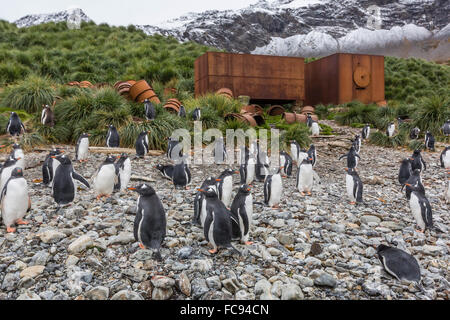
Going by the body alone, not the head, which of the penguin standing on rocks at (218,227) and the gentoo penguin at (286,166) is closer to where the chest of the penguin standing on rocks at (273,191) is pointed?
the penguin standing on rocks

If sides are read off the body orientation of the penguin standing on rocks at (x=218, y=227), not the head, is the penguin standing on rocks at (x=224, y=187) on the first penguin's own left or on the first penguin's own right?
on the first penguin's own right

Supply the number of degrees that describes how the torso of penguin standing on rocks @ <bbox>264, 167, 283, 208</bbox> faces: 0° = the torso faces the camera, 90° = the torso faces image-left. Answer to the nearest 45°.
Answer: approximately 315°

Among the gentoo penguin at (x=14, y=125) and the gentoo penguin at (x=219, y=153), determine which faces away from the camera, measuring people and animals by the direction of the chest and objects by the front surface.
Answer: the gentoo penguin at (x=14, y=125)

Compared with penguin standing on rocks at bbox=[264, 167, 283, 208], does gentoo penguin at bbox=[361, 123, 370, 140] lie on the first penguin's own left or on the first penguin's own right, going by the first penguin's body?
on the first penguin's own left

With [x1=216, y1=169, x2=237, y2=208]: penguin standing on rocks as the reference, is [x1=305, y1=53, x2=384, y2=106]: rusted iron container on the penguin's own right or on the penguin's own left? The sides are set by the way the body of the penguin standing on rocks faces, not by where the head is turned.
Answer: on the penguin's own left

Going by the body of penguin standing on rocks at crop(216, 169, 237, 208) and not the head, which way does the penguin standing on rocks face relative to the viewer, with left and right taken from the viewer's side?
facing the viewer and to the right of the viewer
